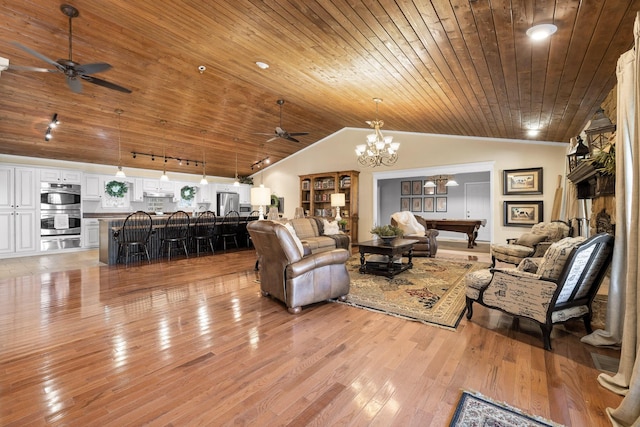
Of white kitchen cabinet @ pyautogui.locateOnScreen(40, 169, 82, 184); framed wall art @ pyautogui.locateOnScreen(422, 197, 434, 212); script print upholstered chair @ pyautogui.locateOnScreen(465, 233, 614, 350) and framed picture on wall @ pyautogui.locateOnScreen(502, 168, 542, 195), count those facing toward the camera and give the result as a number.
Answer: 3

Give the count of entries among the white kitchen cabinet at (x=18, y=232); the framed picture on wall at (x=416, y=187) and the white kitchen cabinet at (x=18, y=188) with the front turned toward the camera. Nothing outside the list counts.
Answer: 3

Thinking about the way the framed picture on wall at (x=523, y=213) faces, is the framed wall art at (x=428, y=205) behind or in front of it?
behind

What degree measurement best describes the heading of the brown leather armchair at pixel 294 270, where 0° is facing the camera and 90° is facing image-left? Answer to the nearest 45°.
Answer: approximately 225°

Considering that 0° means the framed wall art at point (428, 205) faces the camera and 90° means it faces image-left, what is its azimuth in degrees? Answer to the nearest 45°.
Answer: approximately 0°

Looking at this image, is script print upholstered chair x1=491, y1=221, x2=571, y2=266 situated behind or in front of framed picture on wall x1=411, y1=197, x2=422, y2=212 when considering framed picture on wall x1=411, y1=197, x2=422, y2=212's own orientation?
in front

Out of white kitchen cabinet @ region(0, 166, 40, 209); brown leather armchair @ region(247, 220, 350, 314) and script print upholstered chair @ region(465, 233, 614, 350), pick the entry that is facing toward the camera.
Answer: the white kitchen cabinet

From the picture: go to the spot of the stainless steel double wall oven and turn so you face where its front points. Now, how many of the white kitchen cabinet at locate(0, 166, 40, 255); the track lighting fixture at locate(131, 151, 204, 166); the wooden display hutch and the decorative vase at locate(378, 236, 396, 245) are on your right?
1

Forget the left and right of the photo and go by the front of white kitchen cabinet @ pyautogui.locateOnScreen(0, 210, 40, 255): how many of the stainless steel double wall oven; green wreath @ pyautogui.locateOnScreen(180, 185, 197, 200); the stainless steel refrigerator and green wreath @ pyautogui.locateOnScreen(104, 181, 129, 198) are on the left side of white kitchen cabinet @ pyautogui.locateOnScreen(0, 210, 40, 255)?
4

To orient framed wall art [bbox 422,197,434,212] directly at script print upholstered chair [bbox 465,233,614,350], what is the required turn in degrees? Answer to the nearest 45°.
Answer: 0° — it already faces it

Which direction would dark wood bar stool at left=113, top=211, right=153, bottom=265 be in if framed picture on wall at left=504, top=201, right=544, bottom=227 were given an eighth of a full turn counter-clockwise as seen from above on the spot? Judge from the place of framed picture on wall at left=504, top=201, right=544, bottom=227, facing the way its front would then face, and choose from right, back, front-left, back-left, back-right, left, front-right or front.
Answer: right

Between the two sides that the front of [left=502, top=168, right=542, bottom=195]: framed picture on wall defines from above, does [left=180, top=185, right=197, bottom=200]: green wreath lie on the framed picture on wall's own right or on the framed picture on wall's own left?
on the framed picture on wall's own right

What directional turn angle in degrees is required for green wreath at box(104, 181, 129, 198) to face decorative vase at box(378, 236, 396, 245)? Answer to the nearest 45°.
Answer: approximately 45° to its left
